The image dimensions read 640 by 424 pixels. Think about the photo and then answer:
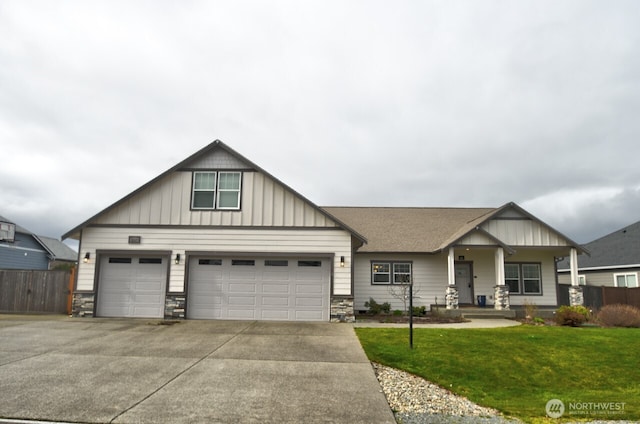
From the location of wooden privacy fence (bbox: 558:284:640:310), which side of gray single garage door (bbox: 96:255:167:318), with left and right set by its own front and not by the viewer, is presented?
left

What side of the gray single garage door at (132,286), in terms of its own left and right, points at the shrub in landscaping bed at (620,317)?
left

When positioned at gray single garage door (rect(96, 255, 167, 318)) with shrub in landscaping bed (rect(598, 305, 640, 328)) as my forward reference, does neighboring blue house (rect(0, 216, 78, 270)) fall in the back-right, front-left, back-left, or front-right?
back-left

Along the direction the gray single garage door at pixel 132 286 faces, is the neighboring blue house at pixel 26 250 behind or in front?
behind

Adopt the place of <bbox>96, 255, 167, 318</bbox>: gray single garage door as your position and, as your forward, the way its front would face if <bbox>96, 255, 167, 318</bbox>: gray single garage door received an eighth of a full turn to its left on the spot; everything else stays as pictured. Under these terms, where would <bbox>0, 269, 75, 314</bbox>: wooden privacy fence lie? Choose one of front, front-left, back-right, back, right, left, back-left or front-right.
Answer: back

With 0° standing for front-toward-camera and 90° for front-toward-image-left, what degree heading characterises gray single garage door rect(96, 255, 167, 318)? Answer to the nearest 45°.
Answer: approximately 0°

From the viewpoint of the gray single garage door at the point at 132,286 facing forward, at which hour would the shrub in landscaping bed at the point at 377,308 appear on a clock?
The shrub in landscaping bed is roughly at 9 o'clock from the gray single garage door.

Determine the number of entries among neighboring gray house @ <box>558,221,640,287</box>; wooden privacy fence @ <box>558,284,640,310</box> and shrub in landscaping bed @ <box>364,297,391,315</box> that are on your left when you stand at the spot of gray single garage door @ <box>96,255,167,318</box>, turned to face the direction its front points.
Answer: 3

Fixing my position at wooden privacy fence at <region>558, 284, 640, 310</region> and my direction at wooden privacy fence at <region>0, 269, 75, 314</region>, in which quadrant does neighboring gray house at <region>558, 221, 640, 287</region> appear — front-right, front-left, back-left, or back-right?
back-right
